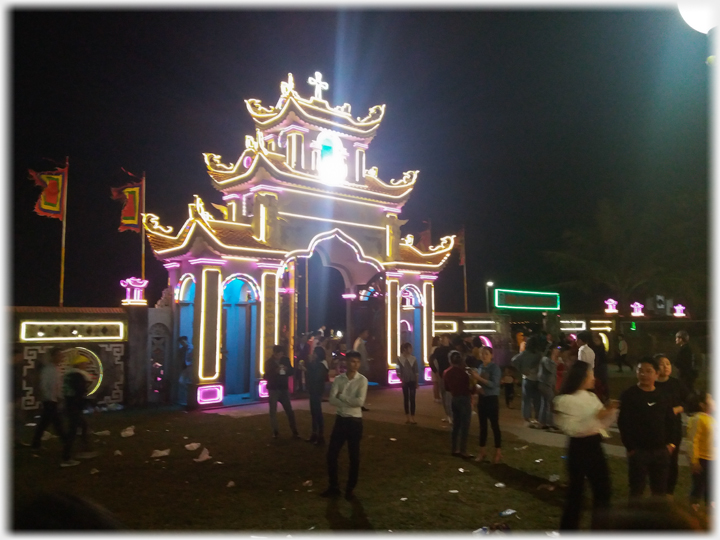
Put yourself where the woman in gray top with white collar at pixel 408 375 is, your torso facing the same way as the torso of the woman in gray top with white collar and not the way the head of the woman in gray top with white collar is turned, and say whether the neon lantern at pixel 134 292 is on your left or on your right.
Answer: on your right

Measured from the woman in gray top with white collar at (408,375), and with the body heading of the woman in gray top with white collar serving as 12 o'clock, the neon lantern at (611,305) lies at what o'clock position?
The neon lantern is roughly at 7 o'clock from the woman in gray top with white collar.

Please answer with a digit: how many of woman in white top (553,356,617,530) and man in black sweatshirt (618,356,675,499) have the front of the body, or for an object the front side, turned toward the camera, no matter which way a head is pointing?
1

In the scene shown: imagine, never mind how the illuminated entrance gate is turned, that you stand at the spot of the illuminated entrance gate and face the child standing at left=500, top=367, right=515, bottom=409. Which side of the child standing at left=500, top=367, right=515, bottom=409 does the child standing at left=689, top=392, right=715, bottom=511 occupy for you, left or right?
right

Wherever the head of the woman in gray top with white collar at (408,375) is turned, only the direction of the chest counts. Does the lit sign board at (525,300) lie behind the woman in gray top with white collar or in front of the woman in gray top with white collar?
behind

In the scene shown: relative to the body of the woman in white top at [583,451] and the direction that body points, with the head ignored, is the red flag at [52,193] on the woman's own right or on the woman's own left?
on the woman's own left

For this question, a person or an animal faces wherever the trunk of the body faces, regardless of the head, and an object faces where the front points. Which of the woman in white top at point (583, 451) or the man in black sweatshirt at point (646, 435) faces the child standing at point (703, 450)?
the woman in white top

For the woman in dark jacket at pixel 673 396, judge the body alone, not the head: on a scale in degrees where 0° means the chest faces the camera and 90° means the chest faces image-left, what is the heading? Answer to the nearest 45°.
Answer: approximately 0°

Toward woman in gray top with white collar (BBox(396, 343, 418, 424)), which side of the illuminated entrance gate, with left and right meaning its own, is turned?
front

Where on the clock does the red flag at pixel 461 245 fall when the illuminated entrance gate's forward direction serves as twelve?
The red flag is roughly at 9 o'clock from the illuminated entrance gate.
